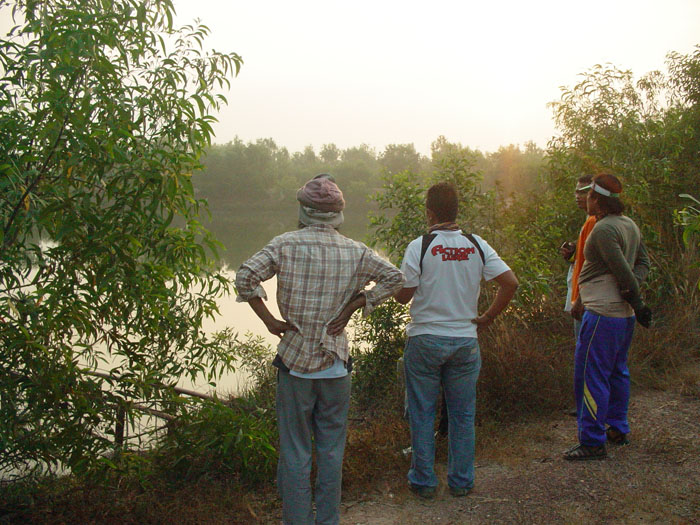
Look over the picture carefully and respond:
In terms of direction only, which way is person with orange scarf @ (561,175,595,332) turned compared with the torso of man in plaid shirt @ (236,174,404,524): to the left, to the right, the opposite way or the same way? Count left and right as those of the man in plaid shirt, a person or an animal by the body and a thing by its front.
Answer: to the left

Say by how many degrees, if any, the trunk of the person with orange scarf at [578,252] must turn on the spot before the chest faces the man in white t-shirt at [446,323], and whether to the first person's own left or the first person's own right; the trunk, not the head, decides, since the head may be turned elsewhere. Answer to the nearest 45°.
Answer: approximately 45° to the first person's own left

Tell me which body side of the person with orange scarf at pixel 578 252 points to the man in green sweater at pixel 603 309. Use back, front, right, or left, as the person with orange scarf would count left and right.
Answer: left

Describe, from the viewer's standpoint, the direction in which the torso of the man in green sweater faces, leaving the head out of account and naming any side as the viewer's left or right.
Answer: facing away from the viewer and to the left of the viewer

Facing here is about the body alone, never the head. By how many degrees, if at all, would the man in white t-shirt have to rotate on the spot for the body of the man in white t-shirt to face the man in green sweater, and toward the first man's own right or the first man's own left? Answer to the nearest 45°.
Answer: approximately 45° to the first man's own right

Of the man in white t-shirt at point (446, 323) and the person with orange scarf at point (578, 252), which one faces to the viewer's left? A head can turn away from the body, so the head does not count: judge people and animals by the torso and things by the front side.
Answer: the person with orange scarf

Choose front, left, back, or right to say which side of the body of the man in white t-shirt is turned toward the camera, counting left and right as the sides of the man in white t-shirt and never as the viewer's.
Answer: back

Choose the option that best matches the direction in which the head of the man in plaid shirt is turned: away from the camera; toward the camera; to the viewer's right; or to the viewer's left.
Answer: away from the camera

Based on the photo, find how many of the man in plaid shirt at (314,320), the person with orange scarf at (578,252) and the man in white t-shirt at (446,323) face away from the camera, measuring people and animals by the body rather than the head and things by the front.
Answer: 2

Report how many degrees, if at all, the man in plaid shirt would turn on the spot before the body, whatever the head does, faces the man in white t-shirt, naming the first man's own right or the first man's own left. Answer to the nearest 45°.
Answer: approximately 45° to the first man's own right

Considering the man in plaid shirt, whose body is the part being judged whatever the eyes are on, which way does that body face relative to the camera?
away from the camera

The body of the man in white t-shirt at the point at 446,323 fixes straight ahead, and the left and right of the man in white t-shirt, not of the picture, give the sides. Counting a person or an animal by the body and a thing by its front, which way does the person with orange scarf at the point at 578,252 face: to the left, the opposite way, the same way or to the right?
to the left

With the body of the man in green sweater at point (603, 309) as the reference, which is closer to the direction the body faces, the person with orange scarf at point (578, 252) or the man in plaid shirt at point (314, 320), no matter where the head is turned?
the person with orange scarf
